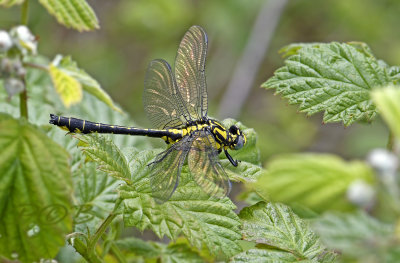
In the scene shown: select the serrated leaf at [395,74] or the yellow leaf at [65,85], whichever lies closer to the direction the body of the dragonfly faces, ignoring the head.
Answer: the serrated leaf

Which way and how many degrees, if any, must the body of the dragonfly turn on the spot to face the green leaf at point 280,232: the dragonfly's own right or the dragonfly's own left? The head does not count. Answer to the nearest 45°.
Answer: approximately 45° to the dragonfly's own right

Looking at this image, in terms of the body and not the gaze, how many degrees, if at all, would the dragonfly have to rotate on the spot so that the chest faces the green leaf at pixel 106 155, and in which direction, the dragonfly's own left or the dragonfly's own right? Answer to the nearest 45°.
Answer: approximately 135° to the dragonfly's own right

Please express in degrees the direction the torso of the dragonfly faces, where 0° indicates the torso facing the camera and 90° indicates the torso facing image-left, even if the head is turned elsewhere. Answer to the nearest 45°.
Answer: approximately 270°

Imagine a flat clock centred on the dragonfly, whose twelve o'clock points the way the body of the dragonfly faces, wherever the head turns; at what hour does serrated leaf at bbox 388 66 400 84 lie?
The serrated leaf is roughly at 1 o'clock from the dragonfly.
